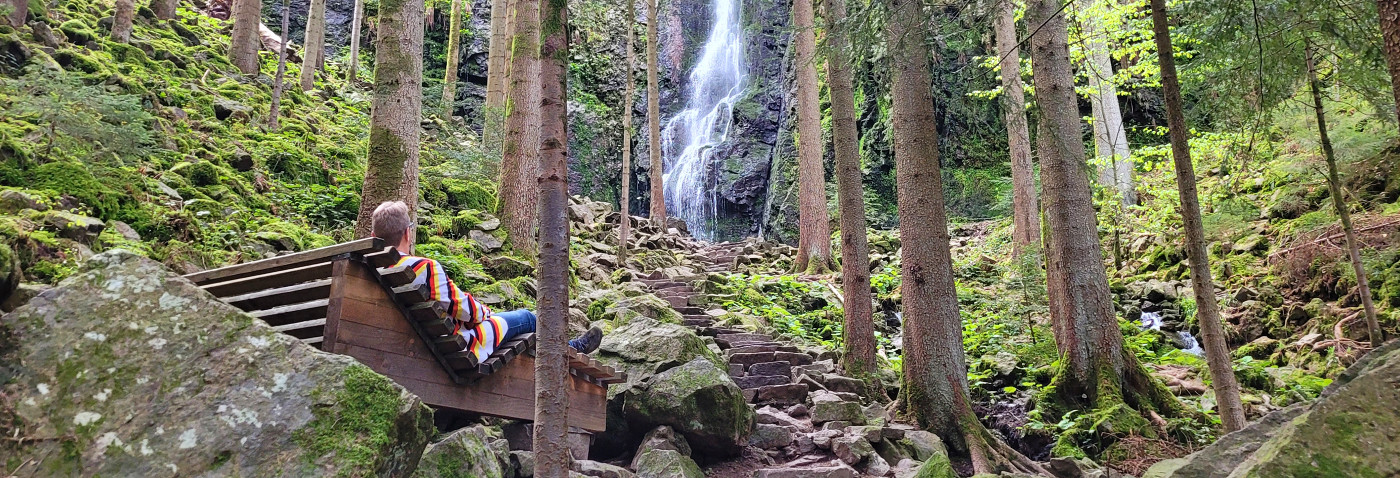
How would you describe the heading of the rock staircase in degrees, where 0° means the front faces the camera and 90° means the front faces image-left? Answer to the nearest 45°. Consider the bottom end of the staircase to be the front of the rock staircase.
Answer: approximately 0°

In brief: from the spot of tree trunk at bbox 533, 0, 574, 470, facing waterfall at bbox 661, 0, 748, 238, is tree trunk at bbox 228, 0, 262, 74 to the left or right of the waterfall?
left

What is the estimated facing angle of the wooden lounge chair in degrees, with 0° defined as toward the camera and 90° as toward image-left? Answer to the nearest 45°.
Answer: approximately 225°

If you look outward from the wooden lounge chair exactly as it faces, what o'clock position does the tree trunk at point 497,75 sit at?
The tree trunk is roughly at 11 o'clock from the wooden lounge chair.

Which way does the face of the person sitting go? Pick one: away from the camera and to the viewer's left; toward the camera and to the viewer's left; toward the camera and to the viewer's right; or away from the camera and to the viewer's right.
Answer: away from the camera and to the viewer's right

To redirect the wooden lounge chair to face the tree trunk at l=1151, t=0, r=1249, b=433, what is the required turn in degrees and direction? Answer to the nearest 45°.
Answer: approximately 45° to its right

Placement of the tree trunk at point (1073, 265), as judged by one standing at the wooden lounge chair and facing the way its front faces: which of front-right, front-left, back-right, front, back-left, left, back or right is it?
front-right

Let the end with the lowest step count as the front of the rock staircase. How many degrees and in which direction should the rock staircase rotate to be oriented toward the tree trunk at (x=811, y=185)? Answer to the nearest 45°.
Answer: approximately 180°

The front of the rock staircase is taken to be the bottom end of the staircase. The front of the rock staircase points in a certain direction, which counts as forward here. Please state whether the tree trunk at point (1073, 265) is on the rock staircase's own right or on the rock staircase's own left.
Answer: on the rock staircase's own left

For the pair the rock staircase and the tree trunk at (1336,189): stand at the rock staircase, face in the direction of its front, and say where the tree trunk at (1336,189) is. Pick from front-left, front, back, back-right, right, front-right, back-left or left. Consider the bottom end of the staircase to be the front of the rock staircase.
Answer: left

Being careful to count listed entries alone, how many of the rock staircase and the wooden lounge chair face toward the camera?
1

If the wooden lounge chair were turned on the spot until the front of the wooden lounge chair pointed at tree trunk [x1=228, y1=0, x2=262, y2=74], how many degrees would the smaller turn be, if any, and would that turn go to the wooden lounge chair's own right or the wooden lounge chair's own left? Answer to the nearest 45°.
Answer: approximately 45° to the wooden lounge chair's own left
